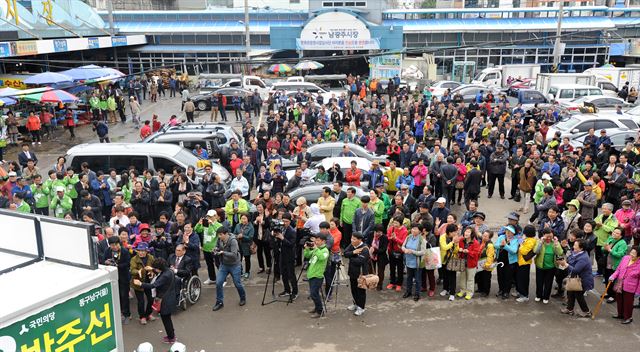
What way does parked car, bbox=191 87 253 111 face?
to the viewer's left

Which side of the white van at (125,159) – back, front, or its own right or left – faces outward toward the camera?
right

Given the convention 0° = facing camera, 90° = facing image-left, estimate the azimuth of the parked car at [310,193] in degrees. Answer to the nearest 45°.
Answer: approximately 90°

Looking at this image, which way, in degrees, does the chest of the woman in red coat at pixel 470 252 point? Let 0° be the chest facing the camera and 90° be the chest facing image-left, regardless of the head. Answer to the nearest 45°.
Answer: approximately 45°

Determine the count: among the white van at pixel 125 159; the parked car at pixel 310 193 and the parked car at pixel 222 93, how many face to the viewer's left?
2

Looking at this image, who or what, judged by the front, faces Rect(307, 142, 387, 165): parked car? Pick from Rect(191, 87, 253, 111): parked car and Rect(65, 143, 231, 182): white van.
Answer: the white van

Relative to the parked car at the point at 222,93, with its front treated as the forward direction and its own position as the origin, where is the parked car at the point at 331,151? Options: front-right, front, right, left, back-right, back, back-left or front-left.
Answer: left

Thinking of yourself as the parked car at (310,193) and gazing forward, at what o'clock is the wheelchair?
The wheelchair is roughly at 10 o'clock from the parked car.

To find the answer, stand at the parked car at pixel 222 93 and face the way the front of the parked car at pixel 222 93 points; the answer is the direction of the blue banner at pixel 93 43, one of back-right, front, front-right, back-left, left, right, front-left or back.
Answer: front-right
